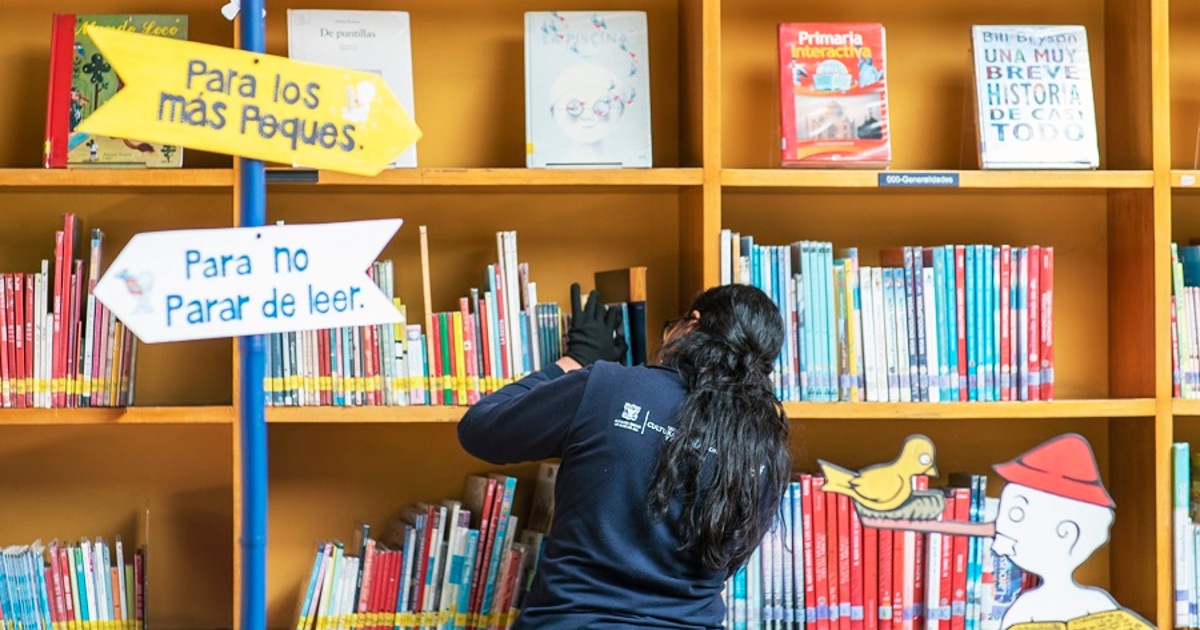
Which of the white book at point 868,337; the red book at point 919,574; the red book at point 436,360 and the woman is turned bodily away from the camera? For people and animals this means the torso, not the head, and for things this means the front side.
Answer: the woman

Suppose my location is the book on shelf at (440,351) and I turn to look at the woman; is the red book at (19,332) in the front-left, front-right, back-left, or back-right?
back-right

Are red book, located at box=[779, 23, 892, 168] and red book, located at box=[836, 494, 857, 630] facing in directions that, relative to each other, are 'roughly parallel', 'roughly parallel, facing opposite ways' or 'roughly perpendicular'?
roughly perpendicular

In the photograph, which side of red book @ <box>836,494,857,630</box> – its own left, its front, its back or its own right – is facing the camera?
right

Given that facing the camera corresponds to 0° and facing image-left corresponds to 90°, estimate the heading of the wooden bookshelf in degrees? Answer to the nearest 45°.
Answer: approximately 0°

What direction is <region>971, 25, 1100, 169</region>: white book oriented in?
toward the camera

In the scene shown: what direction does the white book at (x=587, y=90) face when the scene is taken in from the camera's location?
facing the viewer

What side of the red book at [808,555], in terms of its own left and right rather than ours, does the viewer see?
right
